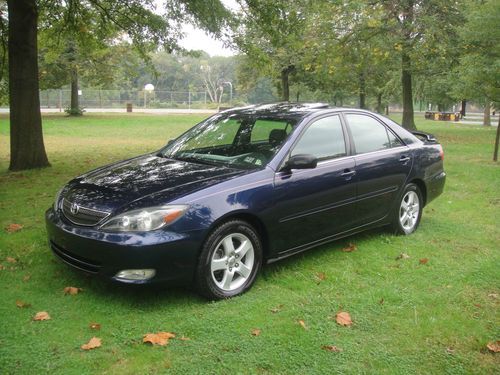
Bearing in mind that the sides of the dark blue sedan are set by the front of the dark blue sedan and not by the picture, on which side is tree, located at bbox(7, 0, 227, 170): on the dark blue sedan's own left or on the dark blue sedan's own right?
on the dark blue sedan's own right

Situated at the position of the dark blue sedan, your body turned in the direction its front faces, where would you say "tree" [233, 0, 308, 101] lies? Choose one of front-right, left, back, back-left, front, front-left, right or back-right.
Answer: back-right

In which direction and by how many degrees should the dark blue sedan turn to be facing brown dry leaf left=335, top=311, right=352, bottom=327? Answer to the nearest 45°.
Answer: approximately 90° to its left

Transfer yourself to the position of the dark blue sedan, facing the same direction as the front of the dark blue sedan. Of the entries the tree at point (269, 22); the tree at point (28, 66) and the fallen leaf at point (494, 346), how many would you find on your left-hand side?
1

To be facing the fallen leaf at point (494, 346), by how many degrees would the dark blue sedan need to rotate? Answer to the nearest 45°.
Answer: approximately 90° to its left

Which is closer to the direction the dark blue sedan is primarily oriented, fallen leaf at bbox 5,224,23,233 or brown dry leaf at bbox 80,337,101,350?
the brown dry leaf

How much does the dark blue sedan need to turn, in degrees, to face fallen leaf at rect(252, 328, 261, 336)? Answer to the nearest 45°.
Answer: approximately 45° to its left

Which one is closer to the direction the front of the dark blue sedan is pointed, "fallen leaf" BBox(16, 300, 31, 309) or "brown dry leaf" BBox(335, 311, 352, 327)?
the fallen leaf

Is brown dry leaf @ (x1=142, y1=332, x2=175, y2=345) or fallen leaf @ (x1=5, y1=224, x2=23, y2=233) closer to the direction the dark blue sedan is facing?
the brown dry leaf

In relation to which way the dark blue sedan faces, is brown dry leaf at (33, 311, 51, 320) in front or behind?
in front

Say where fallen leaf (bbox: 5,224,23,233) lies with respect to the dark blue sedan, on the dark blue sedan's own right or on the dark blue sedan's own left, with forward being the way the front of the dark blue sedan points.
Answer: on the dark blue sedan's own right
